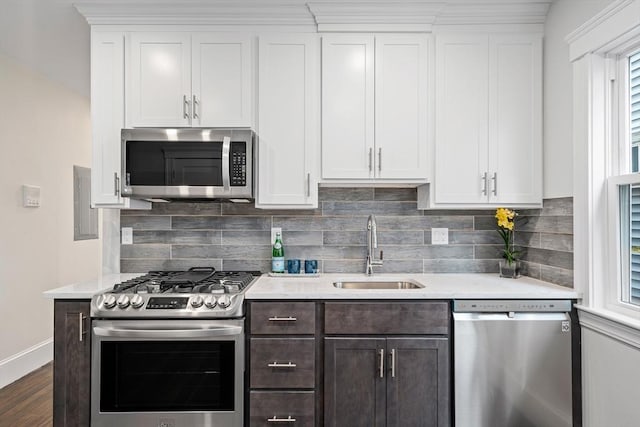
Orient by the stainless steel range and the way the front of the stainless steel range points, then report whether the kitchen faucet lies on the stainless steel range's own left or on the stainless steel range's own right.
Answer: on the stainless steel range's own left

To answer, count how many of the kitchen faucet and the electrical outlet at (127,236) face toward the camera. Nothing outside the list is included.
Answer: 2

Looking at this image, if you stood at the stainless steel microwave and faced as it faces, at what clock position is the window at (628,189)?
The window is roughly at 10 o'clock from the stainless steel microwave.

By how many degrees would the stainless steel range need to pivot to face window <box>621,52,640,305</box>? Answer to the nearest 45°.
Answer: approximately 45° to its left

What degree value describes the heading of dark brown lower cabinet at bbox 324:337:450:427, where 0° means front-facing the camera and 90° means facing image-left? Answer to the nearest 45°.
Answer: approximately 0°
